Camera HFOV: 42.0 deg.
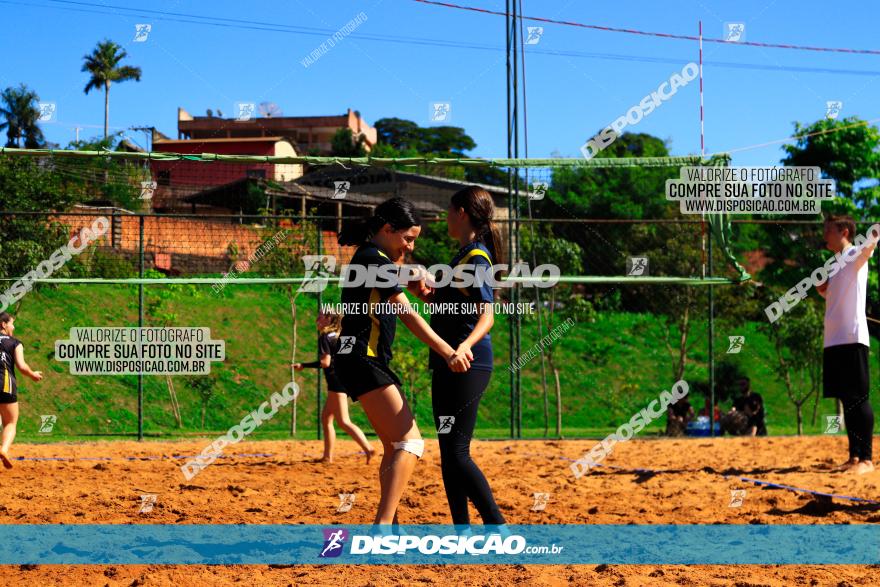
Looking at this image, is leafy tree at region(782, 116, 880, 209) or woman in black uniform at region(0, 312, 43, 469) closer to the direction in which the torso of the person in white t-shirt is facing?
the woman in black uniform

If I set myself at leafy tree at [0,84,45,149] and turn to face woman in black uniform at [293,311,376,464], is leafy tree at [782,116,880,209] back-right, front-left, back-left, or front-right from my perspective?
front-left

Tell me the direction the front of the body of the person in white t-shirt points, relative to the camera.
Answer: to the viewer's left

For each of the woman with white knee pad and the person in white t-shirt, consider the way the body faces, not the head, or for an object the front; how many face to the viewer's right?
1

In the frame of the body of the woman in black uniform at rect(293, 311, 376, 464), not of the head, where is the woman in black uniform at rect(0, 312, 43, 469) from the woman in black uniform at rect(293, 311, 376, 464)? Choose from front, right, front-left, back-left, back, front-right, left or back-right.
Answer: front

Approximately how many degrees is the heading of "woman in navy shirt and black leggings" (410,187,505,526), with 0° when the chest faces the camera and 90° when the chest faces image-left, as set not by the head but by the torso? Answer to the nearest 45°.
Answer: approximately 90°

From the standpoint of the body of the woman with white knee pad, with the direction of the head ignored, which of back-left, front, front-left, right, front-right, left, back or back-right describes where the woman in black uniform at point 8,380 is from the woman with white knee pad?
back-left

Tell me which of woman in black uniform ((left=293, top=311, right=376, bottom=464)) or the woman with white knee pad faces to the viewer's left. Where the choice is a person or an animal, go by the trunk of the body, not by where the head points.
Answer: the woman in black uniform

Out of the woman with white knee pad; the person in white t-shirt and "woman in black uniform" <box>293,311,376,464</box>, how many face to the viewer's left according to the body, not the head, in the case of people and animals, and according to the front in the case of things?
2

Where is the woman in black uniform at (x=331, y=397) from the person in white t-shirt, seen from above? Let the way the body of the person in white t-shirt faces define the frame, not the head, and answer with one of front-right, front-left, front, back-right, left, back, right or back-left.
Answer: front

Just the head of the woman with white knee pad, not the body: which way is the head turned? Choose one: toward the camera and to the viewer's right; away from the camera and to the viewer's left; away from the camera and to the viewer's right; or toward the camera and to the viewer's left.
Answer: toward the camera and to the viewer's right
